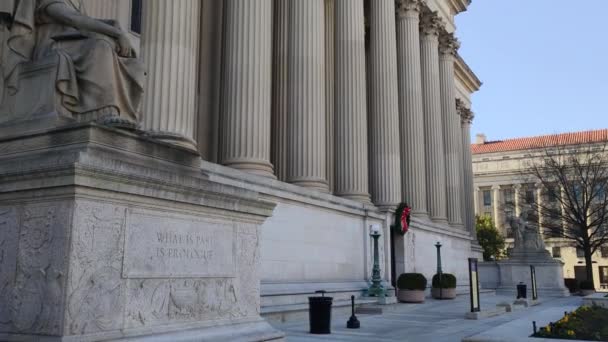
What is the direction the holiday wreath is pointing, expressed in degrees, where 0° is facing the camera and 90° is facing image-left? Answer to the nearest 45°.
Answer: approximately 315°

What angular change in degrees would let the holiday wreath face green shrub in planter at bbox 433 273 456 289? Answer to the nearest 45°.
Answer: approximately 90° to its left

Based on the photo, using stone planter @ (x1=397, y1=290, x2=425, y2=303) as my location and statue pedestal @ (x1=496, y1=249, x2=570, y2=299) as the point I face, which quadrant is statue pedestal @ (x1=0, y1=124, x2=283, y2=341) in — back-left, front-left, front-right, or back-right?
back-right

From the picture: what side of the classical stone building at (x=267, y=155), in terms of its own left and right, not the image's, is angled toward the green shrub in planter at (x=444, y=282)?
left

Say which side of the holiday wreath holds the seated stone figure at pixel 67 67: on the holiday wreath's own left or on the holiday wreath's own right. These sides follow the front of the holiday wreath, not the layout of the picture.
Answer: on the holiday wreath's own right

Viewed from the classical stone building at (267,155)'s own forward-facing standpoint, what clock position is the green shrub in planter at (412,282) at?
The green shrub in planter is roughly at 9 o'clock from the classical stone building.
